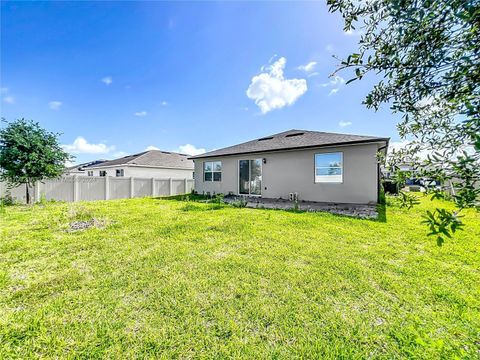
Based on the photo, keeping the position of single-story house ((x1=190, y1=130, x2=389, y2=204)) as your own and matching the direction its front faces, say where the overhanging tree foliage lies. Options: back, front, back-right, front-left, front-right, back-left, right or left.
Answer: back-right

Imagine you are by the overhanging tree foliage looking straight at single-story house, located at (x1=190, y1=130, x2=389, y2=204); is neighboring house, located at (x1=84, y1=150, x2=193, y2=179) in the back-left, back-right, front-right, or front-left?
front-left

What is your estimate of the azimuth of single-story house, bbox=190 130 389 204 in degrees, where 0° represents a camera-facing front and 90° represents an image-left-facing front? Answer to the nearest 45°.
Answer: approximately 225°

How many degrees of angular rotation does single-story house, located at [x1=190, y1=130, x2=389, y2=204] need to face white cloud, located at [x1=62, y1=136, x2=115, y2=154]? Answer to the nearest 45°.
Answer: approximately 90° to its left
